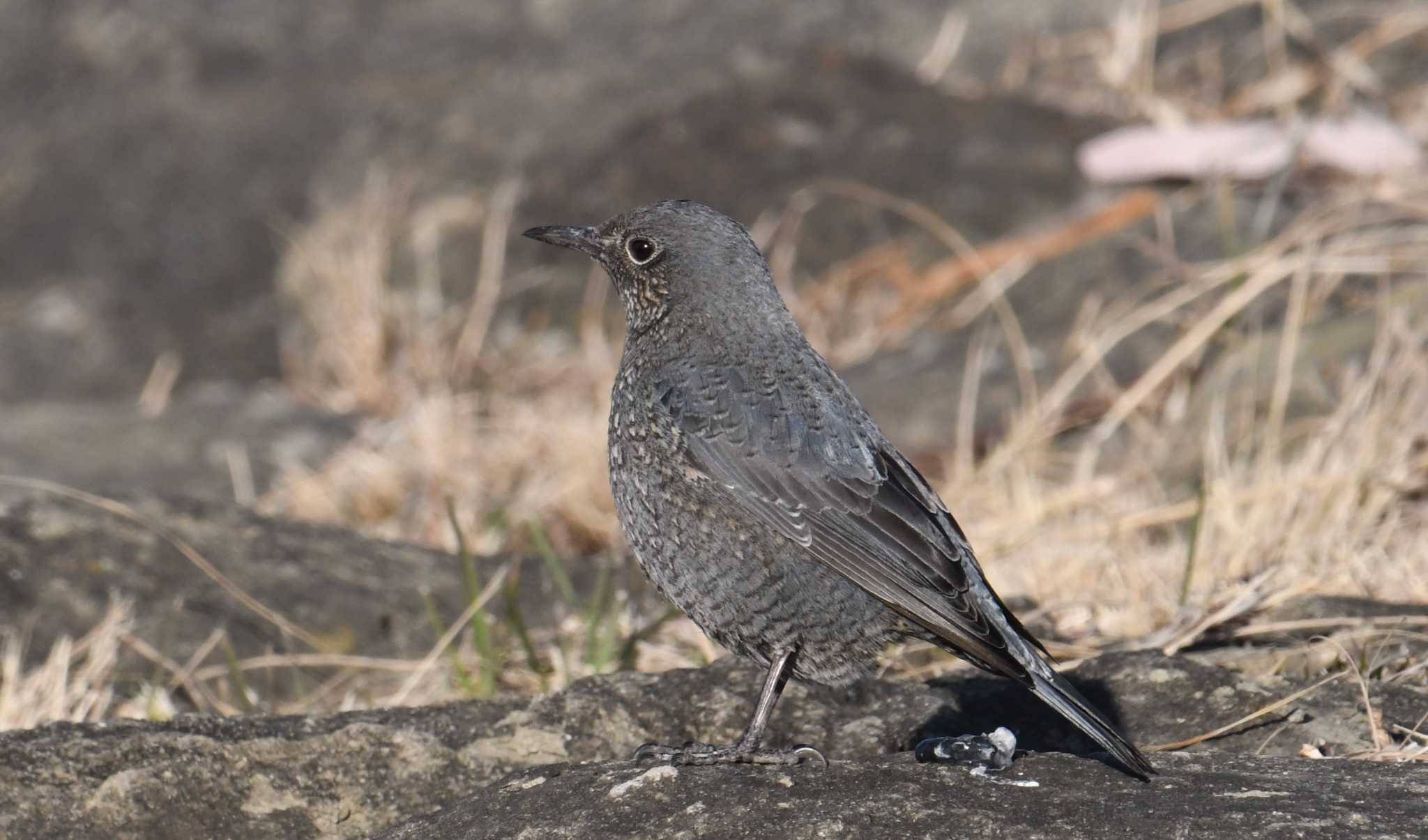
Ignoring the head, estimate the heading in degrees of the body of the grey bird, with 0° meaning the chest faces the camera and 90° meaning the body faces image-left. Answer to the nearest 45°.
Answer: approximately 90°
